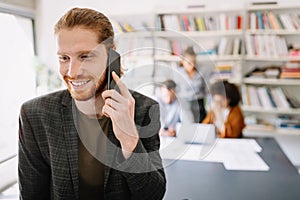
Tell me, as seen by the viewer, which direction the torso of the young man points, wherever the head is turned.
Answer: toward the camera

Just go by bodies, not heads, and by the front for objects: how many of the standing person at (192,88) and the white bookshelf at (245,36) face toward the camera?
2

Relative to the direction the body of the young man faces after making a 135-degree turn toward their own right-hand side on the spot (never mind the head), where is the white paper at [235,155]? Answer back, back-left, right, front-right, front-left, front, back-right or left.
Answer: right

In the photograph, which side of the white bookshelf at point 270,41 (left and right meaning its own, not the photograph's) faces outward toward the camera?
front

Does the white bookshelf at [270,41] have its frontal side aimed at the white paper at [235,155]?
yes

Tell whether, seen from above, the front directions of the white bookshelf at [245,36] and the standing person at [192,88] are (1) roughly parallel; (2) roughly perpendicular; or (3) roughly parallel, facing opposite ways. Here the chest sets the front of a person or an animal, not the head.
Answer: roughly parallel

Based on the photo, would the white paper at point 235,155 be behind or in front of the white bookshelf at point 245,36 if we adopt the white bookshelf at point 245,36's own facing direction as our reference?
in front

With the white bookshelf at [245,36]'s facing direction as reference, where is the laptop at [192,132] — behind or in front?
in front

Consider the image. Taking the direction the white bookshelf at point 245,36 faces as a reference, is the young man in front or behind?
in front

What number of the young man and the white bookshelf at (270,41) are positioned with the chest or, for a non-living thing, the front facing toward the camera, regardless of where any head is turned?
2
